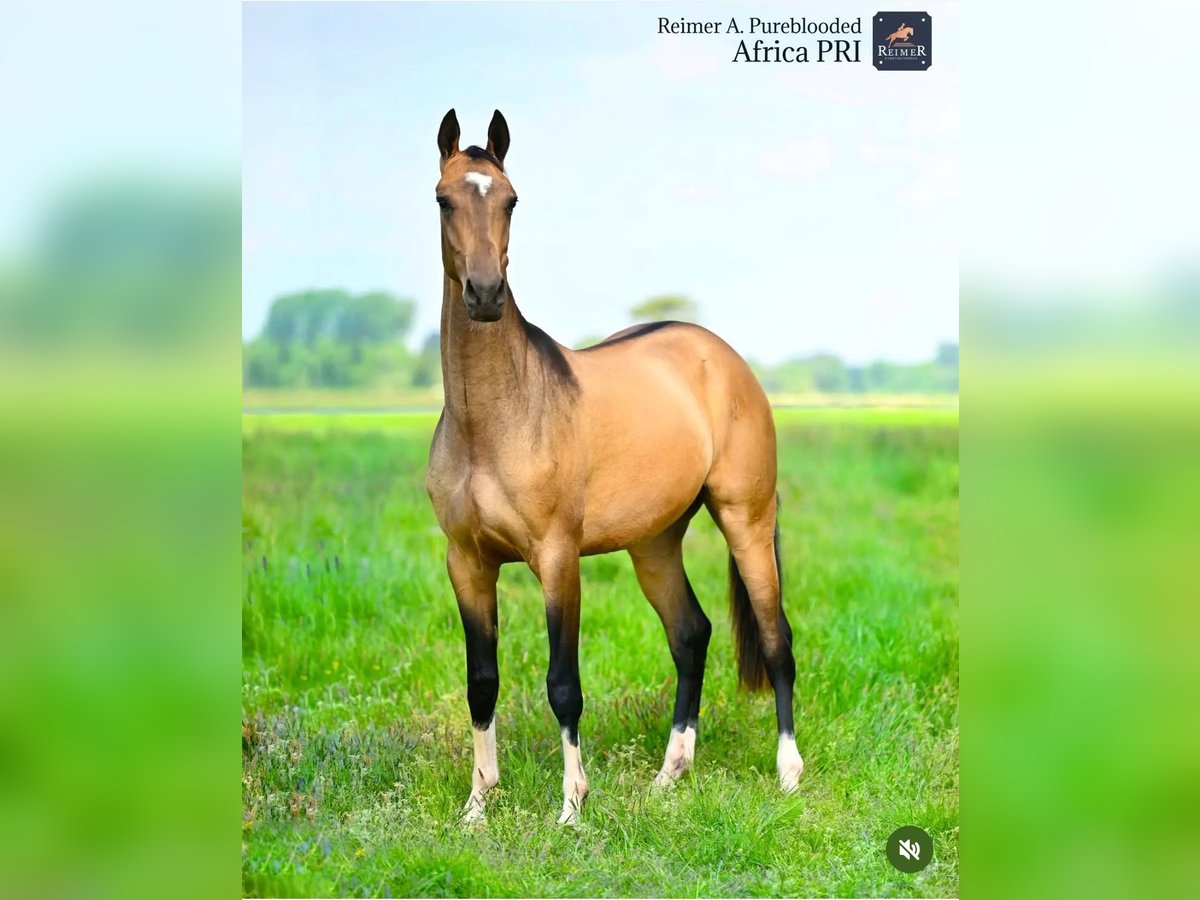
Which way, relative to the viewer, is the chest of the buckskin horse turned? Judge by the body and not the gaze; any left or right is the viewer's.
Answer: facing the viewer and to the left of the viewer

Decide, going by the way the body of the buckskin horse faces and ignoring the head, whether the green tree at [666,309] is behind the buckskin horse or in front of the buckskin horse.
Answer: behind

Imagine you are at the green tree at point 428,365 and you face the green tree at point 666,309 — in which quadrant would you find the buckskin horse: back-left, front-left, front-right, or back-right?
front-right

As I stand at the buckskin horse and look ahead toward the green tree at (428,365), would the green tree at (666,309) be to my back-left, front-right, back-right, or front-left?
front-right

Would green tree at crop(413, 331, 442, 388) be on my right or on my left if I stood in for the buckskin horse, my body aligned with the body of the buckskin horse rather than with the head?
on my right
